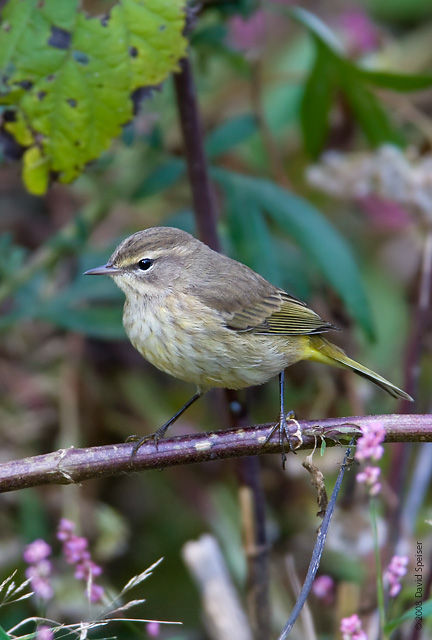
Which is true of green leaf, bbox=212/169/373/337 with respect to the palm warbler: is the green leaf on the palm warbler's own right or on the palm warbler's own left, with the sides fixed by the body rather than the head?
on the palm warbler's own right

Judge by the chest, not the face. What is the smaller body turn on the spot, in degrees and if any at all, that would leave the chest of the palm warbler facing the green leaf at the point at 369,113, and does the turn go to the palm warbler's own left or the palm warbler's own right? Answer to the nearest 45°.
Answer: approximately 135° to the palm warbler's own right

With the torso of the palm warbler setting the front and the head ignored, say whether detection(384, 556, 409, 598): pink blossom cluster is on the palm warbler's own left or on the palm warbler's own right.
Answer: on the palm warbler's own left

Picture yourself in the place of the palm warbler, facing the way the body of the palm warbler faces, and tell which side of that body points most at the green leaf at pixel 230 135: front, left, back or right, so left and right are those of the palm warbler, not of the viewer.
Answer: right

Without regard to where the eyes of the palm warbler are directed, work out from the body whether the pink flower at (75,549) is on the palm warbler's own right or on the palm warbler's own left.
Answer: on the palm warbler's own left

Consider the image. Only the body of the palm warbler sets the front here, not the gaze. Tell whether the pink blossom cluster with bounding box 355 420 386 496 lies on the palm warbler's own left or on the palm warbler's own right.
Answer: on the palm warbler's own left

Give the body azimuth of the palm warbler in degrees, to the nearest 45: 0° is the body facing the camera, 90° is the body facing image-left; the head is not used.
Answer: approximately 90°
